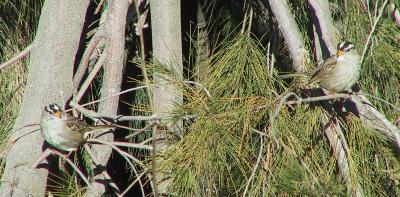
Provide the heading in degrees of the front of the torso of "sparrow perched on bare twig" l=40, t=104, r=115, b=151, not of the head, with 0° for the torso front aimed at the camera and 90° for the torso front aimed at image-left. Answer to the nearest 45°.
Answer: approximately 45°

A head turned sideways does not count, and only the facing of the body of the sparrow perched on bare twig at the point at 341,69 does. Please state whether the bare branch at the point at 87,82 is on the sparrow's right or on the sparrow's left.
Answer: on the sparrow's right

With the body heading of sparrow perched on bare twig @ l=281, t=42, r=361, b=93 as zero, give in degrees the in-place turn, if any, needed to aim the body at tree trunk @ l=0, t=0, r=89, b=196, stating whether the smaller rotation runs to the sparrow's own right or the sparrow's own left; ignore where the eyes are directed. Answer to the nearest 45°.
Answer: approximately 135° to the sparrow's own right

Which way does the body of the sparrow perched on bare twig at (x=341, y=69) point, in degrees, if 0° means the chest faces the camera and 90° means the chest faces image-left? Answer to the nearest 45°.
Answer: approximately 315°

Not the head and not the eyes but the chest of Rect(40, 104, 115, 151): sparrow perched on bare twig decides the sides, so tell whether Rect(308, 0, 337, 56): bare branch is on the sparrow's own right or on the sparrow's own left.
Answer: on the sparrow's own left

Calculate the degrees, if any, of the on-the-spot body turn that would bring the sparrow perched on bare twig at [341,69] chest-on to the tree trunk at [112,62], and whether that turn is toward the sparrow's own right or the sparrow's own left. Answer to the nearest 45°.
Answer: approximately 135° to the sparrow's own right

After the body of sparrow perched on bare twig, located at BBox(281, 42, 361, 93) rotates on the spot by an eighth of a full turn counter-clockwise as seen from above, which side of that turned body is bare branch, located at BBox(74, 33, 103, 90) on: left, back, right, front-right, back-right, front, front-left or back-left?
back

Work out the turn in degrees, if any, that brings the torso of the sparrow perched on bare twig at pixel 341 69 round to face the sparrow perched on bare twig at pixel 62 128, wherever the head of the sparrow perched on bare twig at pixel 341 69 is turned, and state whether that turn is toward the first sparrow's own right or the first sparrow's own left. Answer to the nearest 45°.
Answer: approximately 135° to the first sparrow's own right
